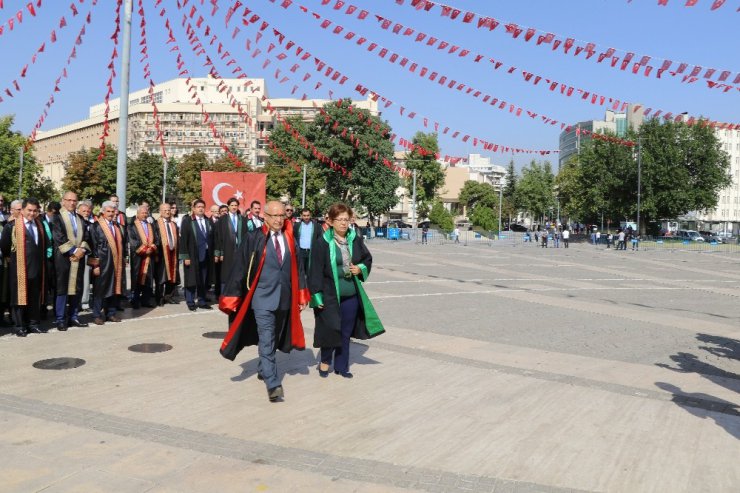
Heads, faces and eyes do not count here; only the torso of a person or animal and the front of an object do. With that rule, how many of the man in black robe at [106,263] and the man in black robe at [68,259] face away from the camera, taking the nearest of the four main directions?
0

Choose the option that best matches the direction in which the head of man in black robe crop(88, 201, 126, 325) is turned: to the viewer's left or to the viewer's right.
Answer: to the viewer's right

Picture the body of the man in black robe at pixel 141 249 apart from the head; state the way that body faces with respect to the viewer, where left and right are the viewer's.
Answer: facing the viewer and to the right of the viewer

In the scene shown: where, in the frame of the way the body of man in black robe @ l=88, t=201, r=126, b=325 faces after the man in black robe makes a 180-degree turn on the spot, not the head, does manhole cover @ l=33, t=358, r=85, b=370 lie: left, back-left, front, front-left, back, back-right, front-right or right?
back-left

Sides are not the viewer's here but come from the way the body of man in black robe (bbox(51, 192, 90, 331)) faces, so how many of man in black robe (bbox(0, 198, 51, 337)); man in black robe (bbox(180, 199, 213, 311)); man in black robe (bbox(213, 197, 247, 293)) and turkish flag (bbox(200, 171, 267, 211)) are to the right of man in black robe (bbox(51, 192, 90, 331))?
1

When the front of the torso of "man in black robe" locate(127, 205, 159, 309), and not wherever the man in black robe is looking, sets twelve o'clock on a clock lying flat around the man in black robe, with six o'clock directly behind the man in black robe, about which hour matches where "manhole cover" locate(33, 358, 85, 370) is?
The manhole cover is roughly at 2 o'clock from the man in black robe.

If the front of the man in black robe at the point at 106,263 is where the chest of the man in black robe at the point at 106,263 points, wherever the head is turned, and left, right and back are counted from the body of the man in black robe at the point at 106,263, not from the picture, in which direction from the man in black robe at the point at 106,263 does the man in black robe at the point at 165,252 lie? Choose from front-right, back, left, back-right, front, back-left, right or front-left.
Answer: left

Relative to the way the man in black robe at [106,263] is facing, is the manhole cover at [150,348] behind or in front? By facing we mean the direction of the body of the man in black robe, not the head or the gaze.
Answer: in front

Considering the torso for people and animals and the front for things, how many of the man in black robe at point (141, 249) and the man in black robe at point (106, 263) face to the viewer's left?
0
